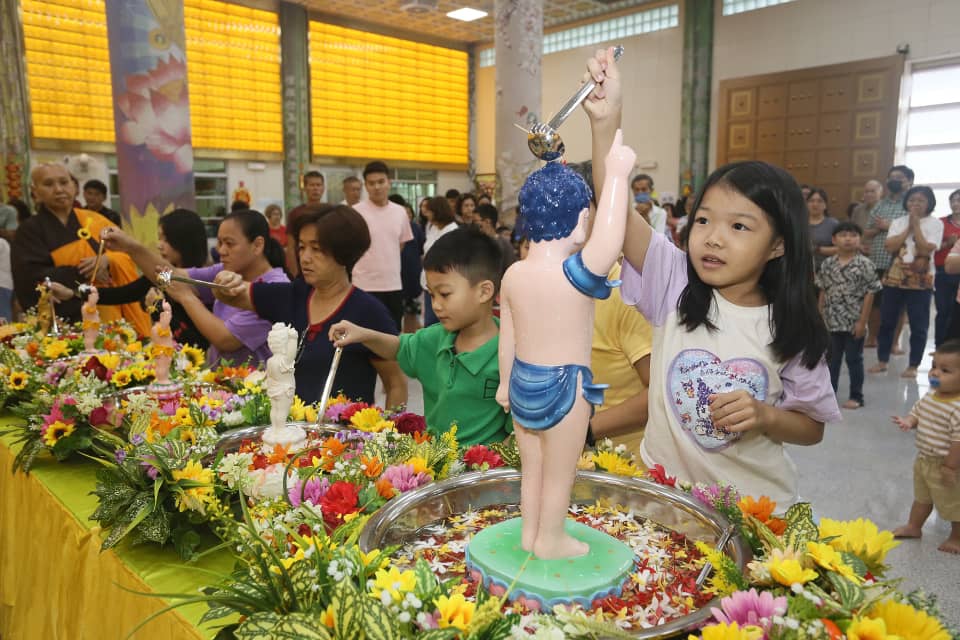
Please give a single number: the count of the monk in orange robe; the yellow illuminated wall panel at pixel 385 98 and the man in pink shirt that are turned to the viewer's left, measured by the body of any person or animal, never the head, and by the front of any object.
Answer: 0

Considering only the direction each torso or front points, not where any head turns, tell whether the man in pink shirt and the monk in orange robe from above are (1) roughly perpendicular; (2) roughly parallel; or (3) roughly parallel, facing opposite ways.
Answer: roughly perpendicular

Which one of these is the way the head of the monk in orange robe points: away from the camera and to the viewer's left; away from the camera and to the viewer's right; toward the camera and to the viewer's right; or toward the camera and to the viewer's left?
toward the camera and to the viewer's right

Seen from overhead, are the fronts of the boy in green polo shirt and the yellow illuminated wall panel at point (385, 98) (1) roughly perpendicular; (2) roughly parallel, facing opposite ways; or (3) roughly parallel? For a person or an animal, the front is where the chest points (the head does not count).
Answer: roughly perpendicular

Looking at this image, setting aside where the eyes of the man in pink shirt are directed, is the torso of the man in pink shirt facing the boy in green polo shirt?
yes

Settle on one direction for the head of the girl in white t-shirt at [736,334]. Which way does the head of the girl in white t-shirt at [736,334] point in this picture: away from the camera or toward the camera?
toward the camera

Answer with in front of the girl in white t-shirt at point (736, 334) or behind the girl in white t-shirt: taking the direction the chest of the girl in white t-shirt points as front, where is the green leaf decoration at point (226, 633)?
in front

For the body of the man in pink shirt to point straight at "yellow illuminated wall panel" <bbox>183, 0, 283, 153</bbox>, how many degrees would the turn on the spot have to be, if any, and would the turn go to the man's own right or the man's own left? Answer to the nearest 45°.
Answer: approximately 180°

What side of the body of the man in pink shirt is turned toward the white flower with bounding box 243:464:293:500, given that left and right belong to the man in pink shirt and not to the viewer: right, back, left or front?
front

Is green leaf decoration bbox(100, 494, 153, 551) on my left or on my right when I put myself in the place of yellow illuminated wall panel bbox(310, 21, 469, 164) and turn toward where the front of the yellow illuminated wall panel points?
on my right

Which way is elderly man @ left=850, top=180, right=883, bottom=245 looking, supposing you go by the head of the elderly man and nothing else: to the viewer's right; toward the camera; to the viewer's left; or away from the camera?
toward the camera

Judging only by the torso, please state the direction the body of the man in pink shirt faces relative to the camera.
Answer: toward the camera

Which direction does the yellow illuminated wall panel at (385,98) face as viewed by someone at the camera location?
facing the viewer and to the right of the viewer

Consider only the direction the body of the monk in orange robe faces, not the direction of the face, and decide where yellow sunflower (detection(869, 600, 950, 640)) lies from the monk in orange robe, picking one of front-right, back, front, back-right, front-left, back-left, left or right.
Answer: front-right

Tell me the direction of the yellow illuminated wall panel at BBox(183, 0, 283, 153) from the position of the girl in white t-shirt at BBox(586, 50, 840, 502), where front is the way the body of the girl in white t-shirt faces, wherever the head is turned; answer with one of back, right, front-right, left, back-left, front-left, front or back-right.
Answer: right
